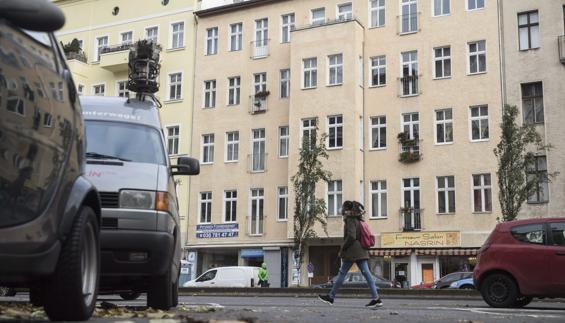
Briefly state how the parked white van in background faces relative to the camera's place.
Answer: facing to the left of the viewer

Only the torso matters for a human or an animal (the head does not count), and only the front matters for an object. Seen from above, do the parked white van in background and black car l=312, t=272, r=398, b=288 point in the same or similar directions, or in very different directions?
same or similar directions

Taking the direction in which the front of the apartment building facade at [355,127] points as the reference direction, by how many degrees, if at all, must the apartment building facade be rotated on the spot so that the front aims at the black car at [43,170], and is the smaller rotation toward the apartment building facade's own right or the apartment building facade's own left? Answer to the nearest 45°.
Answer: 0° — it already faces it

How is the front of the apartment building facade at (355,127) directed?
toward the camera

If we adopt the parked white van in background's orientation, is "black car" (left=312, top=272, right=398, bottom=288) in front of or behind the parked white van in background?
behind

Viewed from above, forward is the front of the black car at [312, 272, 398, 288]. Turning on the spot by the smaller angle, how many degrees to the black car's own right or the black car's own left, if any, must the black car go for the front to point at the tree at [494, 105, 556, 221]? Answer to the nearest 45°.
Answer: approximately 180°

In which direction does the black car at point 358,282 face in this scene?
to the viewer's left

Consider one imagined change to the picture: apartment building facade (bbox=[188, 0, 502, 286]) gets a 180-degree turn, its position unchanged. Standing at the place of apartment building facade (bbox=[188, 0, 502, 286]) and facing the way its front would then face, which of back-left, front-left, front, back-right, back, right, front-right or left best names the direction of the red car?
back

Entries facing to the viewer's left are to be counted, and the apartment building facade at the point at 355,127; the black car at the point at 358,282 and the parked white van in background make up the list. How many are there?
2
